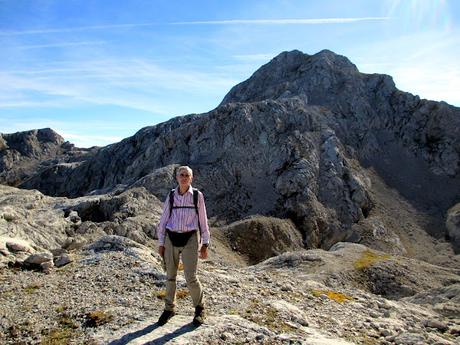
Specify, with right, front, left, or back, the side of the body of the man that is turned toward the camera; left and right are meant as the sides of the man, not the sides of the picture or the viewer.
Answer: front

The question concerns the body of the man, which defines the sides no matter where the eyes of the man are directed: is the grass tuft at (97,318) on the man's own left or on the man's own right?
on the man's own right

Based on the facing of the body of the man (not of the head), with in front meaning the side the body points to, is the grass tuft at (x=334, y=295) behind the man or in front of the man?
behind
